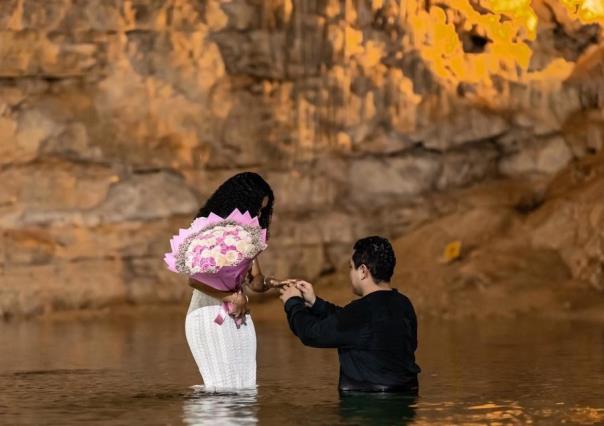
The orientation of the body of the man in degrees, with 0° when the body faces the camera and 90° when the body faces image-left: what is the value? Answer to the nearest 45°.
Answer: approximately 135°
